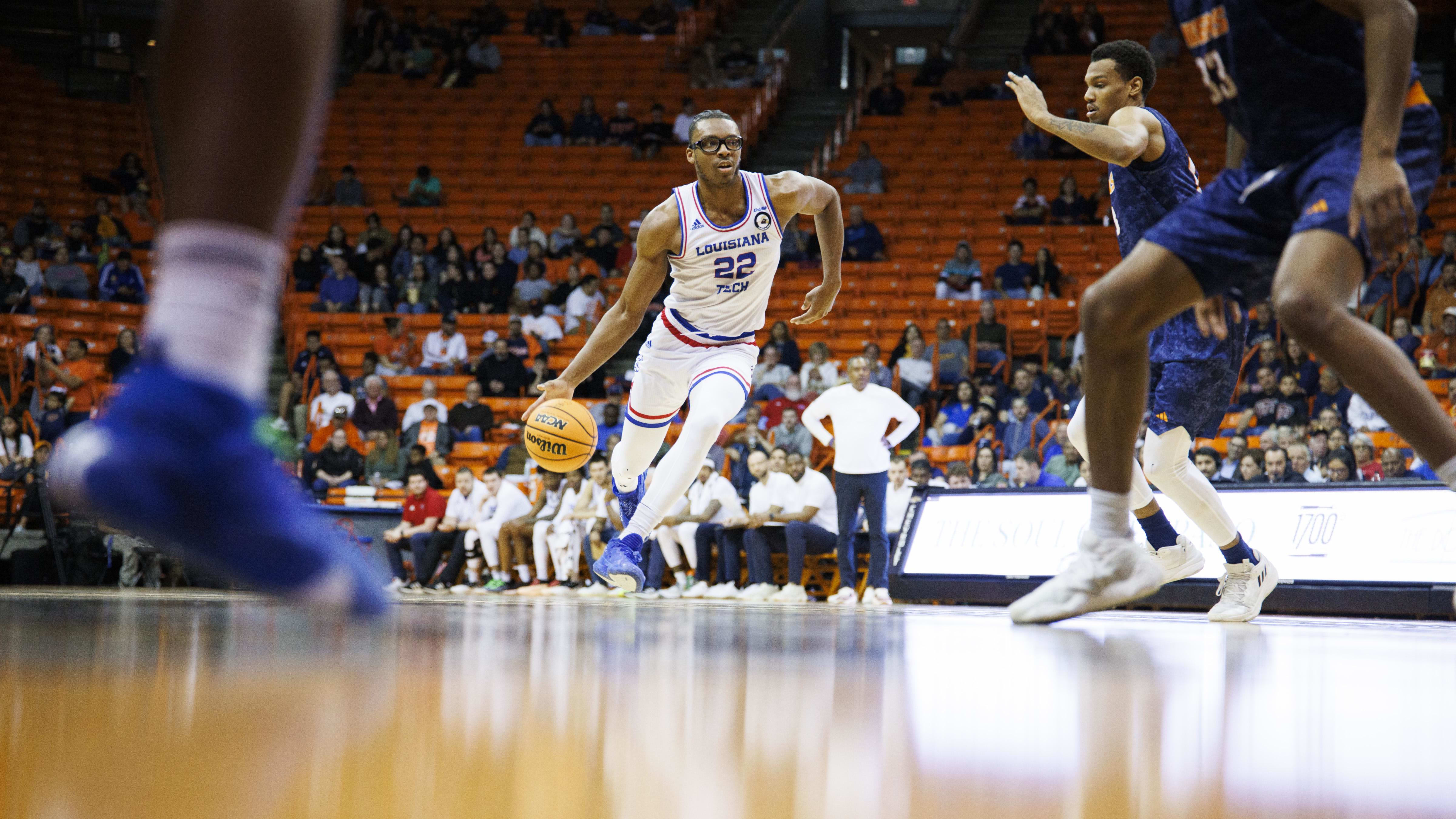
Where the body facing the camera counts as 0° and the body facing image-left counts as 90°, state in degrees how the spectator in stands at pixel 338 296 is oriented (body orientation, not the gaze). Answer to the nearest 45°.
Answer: approximately 0°

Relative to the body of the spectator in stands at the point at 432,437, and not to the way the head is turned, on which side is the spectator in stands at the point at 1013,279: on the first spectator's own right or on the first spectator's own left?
on the first spectator's own left

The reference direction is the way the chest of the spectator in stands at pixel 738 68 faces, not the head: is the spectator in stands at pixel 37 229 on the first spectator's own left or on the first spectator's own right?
on the first spectator's own right

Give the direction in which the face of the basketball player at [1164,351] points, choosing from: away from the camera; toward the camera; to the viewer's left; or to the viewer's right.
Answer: to the viewer's left

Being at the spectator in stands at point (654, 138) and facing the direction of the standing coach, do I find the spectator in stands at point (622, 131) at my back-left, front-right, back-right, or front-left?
back-right
